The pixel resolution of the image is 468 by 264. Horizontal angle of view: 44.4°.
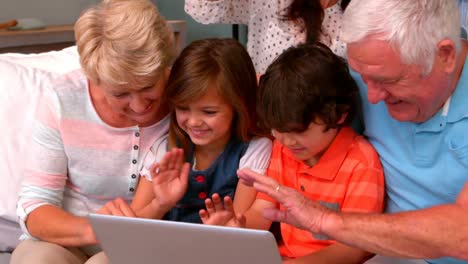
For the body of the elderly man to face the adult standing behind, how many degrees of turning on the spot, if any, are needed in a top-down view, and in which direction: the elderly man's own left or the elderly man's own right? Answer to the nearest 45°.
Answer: approximately 90° to the elderly man's own right

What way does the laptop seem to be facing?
away from the camera

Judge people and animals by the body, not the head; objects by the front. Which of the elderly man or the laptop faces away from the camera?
the laptop
